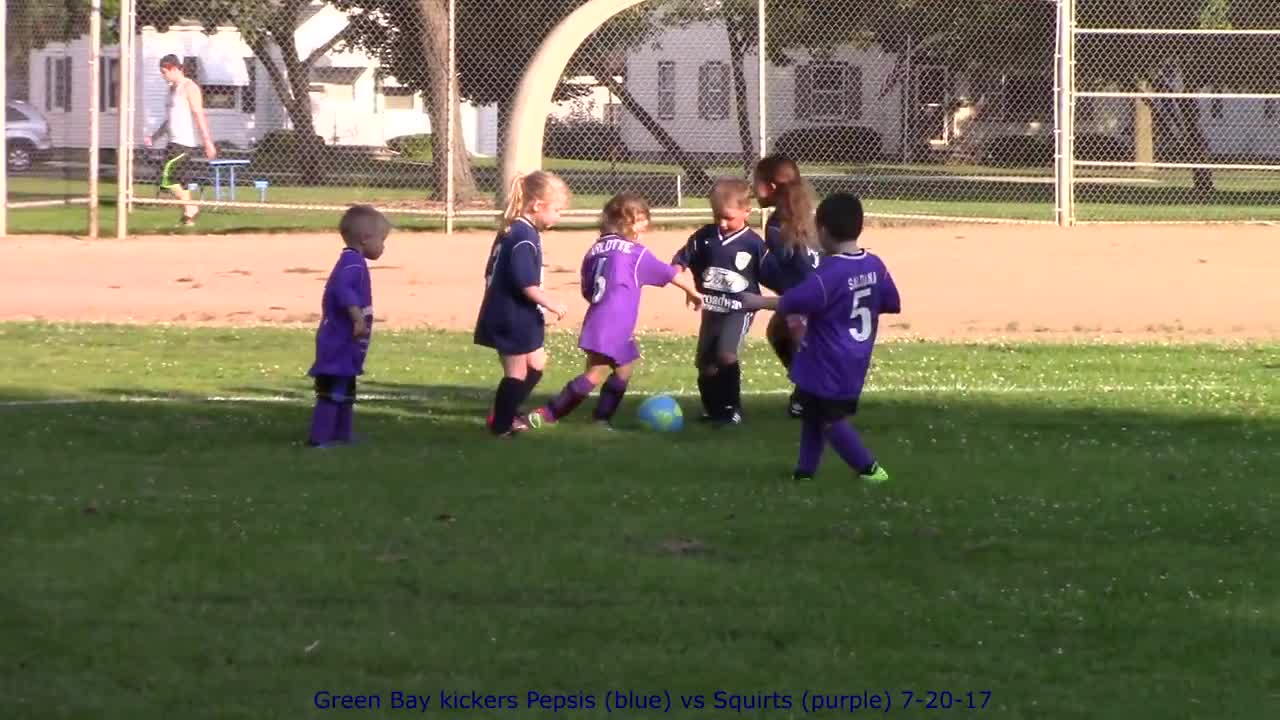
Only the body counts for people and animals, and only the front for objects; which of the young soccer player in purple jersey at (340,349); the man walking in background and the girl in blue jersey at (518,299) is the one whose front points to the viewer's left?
the man walking in background

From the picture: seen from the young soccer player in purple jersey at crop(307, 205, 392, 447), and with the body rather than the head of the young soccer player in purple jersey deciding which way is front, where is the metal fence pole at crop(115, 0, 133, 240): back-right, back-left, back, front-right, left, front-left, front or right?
left

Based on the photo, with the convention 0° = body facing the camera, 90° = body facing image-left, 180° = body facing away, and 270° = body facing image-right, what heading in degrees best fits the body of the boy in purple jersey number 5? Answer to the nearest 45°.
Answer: approximately 135°

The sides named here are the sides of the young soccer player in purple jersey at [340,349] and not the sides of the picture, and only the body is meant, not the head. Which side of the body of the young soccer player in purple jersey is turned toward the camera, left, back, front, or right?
right

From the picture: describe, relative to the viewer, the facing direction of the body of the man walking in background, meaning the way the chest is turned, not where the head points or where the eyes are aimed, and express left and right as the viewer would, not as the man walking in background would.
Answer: facing to the left of the viewer

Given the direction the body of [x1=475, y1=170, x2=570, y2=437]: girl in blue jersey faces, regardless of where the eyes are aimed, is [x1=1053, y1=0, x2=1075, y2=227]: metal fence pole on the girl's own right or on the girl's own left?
on the girl's own left

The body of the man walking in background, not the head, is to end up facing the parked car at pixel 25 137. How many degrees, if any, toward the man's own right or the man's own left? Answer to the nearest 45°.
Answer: approximately 45° to the man's own right

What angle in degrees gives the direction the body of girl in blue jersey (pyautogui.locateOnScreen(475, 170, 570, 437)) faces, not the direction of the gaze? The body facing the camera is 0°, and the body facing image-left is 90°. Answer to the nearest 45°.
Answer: approximately 270°
